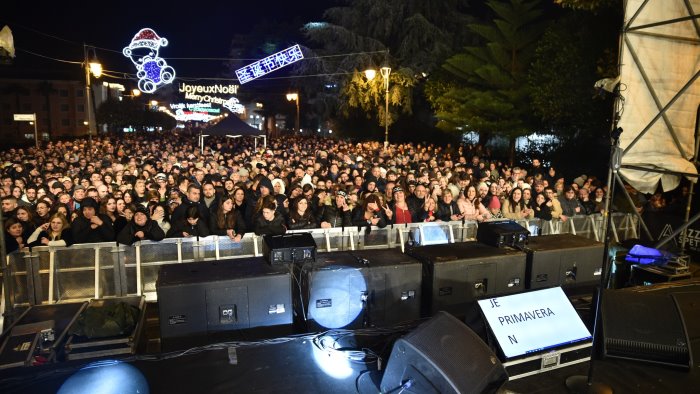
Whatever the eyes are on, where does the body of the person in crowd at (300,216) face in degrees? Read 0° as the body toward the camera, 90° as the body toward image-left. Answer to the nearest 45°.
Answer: approximately 0°

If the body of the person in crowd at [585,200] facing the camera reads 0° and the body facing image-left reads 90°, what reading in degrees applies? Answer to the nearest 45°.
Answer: approximately 45°

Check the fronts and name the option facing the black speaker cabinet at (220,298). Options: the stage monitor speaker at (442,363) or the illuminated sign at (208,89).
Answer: the illuminated sign

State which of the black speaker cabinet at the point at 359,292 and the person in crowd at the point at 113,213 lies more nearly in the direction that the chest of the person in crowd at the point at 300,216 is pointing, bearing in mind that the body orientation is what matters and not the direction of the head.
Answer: the black speaker cabinet

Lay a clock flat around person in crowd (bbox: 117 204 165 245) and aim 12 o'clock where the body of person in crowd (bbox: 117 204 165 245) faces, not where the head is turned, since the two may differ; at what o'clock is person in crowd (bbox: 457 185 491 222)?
person in crowd (bbox: 457 185 491 222) is roughly at 9 o'clock from person in crowd (bbox: 117 204 165 245).

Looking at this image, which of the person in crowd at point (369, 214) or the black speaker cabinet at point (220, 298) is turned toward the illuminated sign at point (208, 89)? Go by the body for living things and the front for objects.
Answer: the black speaker cabinet

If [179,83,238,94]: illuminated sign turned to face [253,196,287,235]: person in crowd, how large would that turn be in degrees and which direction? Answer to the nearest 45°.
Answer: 0° — it already faces them

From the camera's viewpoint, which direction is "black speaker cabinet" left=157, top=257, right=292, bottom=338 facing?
away from the camera

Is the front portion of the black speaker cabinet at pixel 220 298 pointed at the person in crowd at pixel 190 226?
yes
